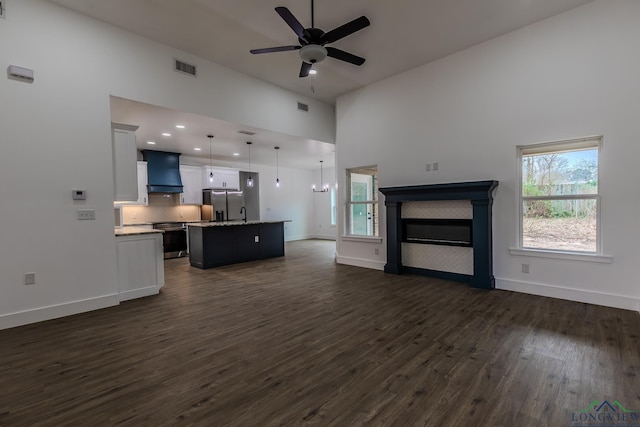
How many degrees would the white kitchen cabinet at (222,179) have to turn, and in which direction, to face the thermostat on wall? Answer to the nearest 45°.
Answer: approximately 45° to its right

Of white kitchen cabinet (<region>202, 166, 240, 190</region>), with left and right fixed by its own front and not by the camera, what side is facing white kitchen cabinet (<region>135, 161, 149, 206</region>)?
right

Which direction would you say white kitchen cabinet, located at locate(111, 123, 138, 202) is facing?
to the viewer's right

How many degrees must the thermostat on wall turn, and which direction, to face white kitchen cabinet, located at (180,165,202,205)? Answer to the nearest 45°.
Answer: approximately 135° to its left

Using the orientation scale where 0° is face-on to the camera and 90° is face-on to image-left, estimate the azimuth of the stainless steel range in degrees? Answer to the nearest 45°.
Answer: approximately 315°

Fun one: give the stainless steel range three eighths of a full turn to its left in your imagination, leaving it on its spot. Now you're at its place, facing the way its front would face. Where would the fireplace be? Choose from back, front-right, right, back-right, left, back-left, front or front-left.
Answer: back-right

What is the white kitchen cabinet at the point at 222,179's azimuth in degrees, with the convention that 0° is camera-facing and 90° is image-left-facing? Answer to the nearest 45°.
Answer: approximately 315°
